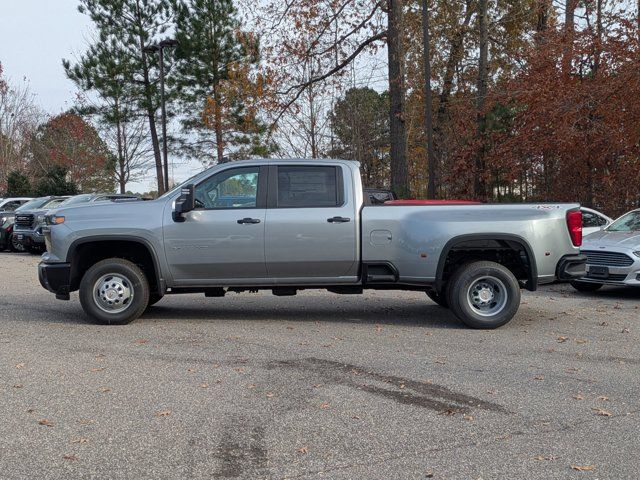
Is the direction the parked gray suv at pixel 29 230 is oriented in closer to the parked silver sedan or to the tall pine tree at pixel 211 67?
the parked silver sedan

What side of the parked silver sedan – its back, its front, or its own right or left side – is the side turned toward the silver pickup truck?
front

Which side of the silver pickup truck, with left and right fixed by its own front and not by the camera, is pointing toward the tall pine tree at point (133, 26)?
right

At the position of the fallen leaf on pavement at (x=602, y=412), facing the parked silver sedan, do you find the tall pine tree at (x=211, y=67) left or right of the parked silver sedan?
left

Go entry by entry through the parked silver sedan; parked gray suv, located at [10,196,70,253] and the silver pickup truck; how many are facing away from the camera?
0

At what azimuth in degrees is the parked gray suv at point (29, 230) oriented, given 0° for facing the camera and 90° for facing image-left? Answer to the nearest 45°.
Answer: approximately 45°

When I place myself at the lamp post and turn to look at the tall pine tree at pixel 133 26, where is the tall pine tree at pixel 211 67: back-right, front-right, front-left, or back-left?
front-right

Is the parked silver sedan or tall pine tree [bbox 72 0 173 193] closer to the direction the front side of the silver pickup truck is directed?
the tall pine tree

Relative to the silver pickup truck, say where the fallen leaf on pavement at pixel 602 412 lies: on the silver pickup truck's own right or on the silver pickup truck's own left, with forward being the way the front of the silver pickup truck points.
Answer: on the silver pickup truck's own left

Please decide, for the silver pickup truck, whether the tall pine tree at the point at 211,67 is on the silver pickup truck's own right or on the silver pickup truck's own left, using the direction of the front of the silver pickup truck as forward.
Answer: on the silver pickup truck's own right

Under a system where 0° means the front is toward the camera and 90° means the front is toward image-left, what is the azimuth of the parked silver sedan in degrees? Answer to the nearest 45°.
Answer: approximately 45°

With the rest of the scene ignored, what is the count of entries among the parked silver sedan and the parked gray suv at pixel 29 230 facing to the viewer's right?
0

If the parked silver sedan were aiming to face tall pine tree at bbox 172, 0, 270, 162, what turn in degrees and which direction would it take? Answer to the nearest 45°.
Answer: approximately 90° to its right

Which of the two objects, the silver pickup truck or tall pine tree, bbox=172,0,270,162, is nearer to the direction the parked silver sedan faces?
the silver pickup truck

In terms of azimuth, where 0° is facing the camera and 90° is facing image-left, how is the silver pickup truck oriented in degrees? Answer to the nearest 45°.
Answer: approximately 90°

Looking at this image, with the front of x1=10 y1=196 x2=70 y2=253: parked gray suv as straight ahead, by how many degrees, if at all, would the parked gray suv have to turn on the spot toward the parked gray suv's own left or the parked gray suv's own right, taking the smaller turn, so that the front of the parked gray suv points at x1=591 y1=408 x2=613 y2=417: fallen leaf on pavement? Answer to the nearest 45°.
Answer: approximately 45° to the parked gray suv's own left

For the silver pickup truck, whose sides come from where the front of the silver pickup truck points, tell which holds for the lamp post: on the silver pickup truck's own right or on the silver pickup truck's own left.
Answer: on the silver pickup truck's own right
